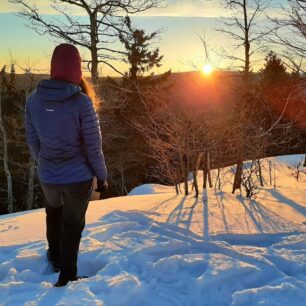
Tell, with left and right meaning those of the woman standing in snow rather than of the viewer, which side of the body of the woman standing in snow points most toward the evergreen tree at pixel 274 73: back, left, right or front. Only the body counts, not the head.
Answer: front

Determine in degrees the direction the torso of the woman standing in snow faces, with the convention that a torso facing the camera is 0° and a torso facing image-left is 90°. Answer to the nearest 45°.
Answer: approximately 225°

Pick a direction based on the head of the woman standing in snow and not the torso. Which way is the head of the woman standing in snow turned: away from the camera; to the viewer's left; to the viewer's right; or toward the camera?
away from the camera
